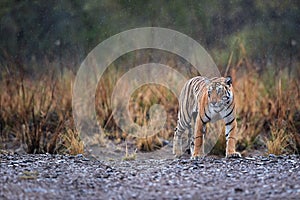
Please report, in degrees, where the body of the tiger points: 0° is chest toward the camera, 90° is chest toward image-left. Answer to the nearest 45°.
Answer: approximately 315°
